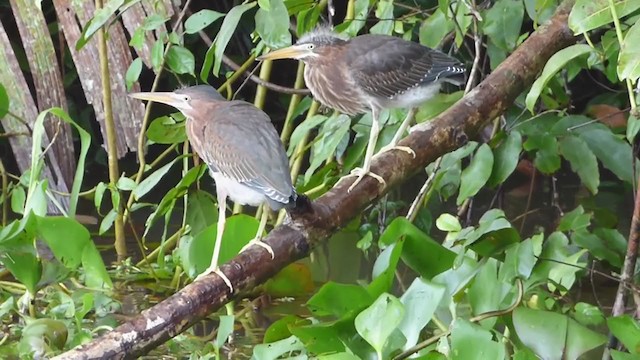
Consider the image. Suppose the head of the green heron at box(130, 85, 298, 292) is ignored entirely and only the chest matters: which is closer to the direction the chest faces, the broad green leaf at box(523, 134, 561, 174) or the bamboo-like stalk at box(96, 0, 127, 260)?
the bamboo-like stalk

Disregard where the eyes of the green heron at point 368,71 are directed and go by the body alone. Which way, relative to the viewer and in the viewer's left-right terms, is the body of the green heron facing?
facing to the left of the viewer

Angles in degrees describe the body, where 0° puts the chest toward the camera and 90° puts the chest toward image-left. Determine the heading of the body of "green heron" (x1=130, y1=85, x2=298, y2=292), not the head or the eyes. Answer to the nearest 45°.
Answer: approximately 90°

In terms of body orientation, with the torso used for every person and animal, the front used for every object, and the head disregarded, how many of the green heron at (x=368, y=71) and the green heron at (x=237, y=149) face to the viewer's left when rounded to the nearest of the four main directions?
2

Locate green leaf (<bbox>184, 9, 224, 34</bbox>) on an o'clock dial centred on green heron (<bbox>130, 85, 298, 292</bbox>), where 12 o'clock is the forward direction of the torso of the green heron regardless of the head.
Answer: The green leaf is roughly at 3 o'clock from the green heron.

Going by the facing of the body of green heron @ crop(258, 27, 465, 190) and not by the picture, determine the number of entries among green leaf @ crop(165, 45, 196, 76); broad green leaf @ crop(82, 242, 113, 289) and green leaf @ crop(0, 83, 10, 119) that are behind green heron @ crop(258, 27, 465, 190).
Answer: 0

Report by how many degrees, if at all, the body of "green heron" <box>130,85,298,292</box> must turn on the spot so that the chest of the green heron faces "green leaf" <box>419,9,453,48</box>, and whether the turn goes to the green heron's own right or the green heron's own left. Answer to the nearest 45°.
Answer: approximately 135° to the green heron's own right

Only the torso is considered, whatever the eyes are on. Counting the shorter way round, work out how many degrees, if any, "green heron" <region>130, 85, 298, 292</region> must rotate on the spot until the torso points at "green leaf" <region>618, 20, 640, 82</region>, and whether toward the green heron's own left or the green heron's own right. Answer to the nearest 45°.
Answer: approximately 135° to the green heron's own left

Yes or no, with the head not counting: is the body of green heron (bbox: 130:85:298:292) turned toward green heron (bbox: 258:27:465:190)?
no

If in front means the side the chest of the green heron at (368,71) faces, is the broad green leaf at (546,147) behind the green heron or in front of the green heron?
behind

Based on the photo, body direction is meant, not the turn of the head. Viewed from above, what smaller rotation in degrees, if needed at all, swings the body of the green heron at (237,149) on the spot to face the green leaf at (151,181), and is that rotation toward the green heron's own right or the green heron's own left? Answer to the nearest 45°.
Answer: approximately 45° to the green heron's own right

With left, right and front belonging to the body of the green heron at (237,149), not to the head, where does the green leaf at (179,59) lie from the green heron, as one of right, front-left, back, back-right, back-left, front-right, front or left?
right

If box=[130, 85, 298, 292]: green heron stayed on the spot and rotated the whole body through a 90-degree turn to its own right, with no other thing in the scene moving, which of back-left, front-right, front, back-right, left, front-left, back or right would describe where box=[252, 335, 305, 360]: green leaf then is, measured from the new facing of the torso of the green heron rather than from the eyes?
back

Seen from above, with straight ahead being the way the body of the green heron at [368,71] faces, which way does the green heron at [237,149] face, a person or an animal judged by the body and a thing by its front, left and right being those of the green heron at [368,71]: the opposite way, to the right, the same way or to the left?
the same way

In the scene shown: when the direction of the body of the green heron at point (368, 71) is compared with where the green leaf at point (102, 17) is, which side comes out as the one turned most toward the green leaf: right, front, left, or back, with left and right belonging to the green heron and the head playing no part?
front
